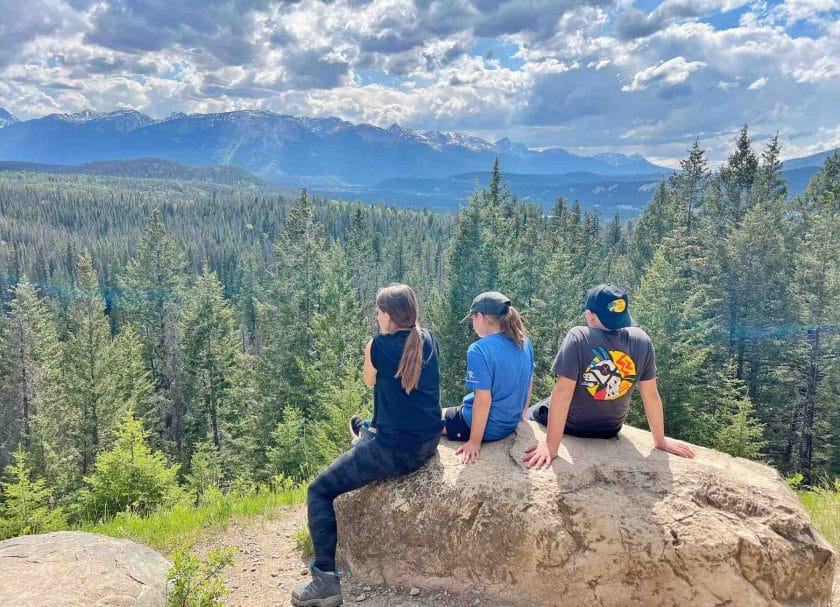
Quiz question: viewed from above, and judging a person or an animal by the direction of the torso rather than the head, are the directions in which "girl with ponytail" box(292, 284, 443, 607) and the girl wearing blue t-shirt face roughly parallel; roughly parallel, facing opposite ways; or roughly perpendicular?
roughly parallel

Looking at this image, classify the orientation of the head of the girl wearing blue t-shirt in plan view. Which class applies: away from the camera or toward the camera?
away from the camera

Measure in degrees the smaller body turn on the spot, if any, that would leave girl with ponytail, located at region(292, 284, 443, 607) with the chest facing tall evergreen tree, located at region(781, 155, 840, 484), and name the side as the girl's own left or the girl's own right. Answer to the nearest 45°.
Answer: approximately 90° to the girl's own right

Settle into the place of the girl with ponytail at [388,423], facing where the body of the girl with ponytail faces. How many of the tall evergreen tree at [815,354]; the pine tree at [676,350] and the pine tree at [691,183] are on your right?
3

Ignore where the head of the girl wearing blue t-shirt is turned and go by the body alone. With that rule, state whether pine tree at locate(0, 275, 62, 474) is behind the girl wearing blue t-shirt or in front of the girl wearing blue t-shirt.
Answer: in front

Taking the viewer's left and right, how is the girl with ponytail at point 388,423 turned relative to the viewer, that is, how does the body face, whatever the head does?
facing away from the viewer and to the left of the viewer

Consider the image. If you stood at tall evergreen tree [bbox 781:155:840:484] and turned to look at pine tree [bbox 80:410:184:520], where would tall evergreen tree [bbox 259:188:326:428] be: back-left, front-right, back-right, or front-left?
front-right

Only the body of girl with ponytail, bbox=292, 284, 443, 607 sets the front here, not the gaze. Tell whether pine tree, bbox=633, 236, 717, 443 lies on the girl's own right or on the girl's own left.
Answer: on the girl's own right

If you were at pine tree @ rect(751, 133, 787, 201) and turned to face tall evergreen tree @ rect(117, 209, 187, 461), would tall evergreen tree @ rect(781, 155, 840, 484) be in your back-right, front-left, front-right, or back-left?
front-left

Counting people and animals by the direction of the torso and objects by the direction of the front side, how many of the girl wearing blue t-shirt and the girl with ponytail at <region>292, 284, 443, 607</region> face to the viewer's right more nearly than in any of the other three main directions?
0

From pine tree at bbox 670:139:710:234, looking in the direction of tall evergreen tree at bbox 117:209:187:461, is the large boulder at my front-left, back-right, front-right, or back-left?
front-left

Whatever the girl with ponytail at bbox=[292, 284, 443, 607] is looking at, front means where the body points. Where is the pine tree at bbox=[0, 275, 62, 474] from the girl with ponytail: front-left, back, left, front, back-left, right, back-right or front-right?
front

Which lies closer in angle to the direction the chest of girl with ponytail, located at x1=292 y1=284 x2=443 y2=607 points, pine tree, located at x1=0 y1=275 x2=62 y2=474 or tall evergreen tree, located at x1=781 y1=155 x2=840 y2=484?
the pine tree

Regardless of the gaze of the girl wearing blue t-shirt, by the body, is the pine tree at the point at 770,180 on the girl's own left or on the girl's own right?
on the girl's own right

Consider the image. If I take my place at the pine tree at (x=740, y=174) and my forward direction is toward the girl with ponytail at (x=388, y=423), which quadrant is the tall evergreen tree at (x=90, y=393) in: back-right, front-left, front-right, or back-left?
front-right

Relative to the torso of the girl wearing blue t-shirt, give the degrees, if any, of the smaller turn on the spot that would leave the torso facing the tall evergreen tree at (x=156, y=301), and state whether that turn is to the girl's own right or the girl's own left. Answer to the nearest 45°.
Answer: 0° — they already face it

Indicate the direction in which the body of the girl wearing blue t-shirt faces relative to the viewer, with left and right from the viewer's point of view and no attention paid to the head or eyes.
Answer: facing away from the viewer and to the left of the viewer
